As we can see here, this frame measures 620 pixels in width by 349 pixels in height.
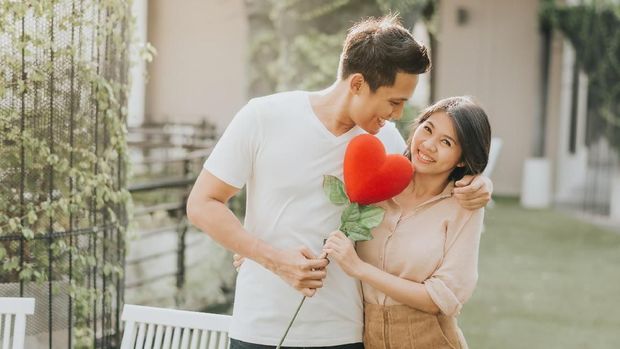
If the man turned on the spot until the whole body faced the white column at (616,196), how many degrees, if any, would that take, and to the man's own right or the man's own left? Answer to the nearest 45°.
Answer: approximately 135° to the man's own left

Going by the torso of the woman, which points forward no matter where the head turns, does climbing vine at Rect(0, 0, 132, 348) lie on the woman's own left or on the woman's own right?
on the woman's own right

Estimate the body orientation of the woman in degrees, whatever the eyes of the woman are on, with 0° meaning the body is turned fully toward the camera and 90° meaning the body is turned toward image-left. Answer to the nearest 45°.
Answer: approximately 45°

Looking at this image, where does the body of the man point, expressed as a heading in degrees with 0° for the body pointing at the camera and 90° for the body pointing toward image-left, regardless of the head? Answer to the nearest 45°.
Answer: approximately 315°

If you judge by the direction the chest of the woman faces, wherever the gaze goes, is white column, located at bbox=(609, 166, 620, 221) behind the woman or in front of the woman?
behind

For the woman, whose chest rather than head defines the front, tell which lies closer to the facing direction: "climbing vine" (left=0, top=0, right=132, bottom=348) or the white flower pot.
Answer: the climbing vine
